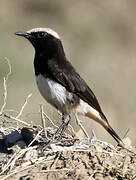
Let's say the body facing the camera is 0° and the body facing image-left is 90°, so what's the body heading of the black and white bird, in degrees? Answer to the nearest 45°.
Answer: approximately 90°
